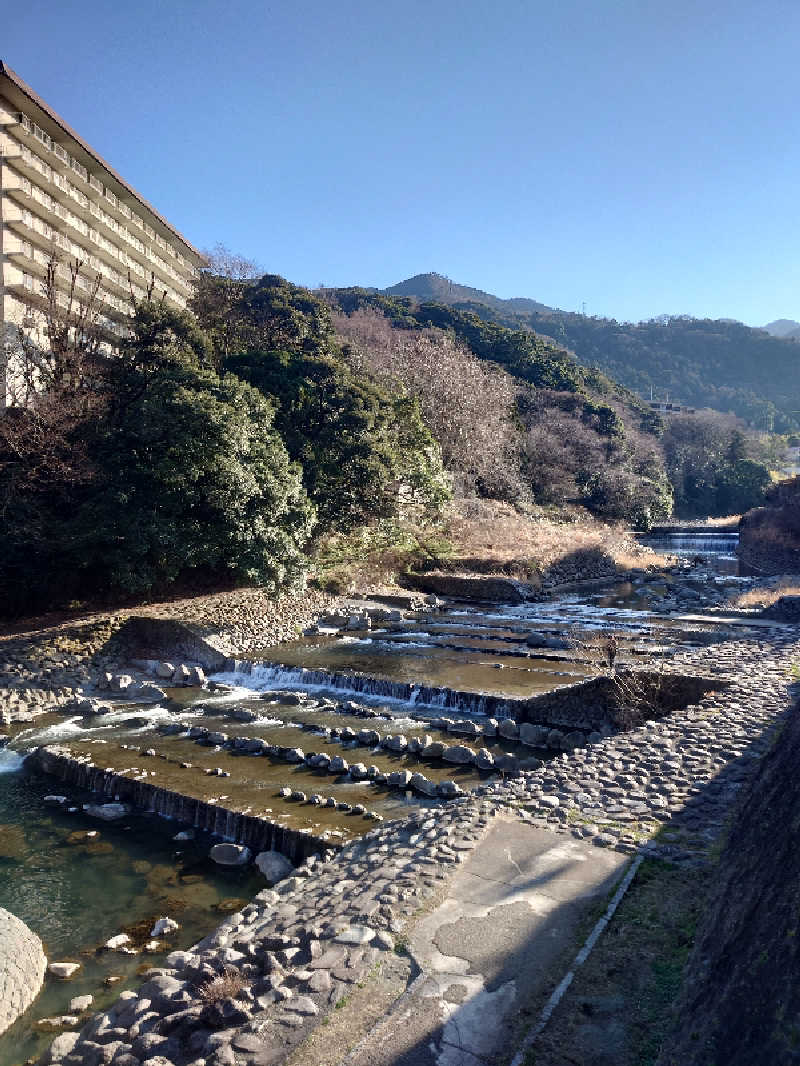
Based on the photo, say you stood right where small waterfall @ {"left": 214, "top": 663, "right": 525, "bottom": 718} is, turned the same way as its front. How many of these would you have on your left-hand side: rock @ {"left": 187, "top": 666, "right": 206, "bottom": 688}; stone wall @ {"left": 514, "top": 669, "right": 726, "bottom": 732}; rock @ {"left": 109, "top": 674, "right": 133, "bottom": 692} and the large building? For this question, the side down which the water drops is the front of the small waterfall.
1

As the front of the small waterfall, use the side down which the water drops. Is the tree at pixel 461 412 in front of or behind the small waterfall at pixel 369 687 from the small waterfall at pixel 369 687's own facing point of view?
behind

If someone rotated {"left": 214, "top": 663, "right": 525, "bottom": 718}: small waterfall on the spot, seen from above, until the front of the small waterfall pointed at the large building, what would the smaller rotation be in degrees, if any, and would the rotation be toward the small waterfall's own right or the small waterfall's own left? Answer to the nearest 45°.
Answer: approximately 90° to the small waterfall's own right

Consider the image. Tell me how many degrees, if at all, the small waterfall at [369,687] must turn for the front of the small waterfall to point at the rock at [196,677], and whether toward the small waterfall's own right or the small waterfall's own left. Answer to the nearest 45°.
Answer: approximately 45° to the small waterfall's own right

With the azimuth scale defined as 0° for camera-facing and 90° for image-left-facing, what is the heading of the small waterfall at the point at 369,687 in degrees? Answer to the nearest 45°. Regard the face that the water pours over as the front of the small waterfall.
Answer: approximately 45°

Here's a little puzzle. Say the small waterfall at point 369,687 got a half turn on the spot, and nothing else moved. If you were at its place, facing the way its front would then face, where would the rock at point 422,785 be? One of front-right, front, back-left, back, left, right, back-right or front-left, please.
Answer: back-right

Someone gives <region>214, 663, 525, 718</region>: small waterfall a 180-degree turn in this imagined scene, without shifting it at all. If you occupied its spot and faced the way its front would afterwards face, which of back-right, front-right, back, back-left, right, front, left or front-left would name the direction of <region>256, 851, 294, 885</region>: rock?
back-right

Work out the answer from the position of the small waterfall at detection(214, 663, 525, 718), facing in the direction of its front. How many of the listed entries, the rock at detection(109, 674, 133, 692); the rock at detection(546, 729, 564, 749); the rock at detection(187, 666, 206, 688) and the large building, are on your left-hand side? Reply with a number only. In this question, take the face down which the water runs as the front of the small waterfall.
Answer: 1

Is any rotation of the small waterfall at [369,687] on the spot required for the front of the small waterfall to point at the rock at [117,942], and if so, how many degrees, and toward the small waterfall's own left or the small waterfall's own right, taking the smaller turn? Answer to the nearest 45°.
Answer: approximately 45° to the small waterfall's own left

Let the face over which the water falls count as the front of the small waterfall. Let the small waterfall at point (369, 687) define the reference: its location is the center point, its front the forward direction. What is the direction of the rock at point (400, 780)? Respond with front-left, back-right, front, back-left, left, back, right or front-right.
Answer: front-left

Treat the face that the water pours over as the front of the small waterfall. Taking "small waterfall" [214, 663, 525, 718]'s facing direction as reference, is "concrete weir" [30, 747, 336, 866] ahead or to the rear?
ahead

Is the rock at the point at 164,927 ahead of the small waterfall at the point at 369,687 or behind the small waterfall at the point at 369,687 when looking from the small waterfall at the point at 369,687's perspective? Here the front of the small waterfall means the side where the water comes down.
ahead

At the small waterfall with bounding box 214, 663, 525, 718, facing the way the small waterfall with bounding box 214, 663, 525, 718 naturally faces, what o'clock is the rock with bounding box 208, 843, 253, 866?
The rock is roughly at 11 o'clock from the small waterfall.

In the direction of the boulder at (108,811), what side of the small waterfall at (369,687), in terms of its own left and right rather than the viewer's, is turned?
front

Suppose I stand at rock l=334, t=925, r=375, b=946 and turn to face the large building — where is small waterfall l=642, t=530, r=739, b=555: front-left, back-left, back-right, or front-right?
front-right
